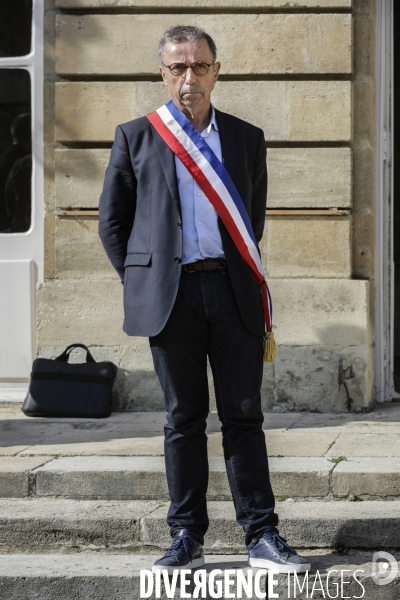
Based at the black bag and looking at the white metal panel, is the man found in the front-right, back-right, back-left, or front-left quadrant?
back-left

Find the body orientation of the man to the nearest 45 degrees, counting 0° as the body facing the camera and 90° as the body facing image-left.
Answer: approximately 0°

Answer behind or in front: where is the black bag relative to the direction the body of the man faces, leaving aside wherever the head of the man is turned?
behind
